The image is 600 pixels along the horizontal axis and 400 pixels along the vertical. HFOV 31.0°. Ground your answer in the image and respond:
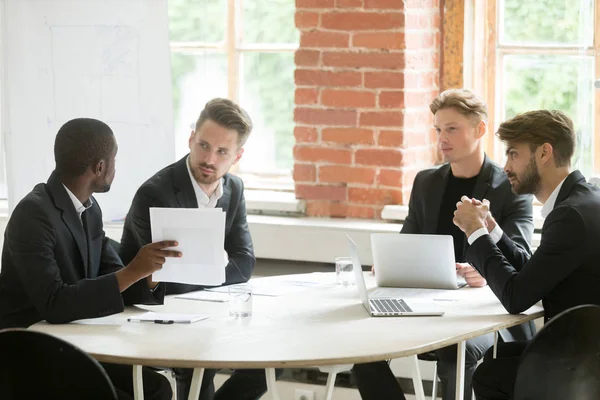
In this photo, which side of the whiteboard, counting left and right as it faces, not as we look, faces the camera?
front

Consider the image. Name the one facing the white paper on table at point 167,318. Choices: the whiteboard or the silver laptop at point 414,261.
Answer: the whiteboard

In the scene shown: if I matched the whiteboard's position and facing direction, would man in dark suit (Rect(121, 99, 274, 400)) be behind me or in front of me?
in front

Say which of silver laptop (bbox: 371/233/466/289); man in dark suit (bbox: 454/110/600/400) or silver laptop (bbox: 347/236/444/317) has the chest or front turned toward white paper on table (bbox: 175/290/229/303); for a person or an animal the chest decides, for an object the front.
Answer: the man in dark suit

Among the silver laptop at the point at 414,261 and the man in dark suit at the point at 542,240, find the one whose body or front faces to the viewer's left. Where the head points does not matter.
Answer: the man in dark suit

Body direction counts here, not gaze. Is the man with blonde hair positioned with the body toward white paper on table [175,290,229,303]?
yes

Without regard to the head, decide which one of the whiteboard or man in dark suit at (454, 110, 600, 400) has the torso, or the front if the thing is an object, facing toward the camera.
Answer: the whiteboard

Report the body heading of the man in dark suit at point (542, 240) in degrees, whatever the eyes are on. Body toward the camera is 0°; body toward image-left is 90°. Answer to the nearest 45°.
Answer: approximately 90°

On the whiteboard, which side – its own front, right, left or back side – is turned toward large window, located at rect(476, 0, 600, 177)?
left

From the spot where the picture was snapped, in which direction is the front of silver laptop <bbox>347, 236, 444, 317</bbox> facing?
facing to the right of the viewer

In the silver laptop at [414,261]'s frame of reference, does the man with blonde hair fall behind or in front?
in front

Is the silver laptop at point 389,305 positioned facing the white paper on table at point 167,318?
no

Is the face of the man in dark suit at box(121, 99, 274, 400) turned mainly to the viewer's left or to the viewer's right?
to the viewer's left

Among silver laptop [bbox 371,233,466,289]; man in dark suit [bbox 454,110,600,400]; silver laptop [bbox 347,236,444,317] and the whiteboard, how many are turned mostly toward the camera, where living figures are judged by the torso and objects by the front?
1

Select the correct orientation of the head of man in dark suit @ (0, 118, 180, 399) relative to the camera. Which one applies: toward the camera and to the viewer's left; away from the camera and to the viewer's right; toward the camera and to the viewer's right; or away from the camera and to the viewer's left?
away from the camera and to the viewer's right

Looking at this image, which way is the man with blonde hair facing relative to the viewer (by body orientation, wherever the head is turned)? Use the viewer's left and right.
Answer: facing the viewer and to the left of the viewer

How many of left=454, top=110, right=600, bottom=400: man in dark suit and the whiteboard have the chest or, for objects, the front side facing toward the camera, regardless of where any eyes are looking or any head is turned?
1

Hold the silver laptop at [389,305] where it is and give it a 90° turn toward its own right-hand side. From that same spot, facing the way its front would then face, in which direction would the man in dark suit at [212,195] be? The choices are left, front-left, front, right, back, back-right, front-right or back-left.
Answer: back-right

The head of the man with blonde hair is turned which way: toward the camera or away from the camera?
toward the camera

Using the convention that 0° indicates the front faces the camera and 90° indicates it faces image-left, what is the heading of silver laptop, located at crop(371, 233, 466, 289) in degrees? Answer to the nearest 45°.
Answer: approximately 180°

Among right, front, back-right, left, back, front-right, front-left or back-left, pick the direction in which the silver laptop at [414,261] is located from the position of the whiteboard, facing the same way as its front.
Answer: front-left
